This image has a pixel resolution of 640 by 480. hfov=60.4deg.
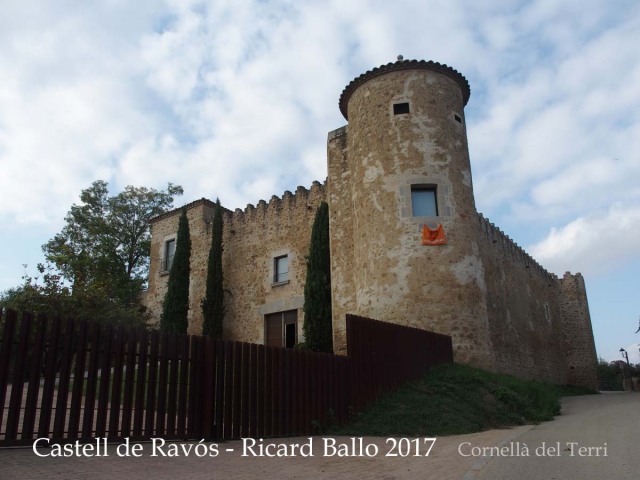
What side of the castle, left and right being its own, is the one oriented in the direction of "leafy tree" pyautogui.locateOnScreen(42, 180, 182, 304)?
right

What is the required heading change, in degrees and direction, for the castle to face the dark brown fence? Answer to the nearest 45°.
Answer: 0° — it already faces it

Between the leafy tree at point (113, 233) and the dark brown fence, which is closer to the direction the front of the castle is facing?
the dark brown fence

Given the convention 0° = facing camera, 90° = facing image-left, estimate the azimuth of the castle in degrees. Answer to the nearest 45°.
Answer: approximately 45°
